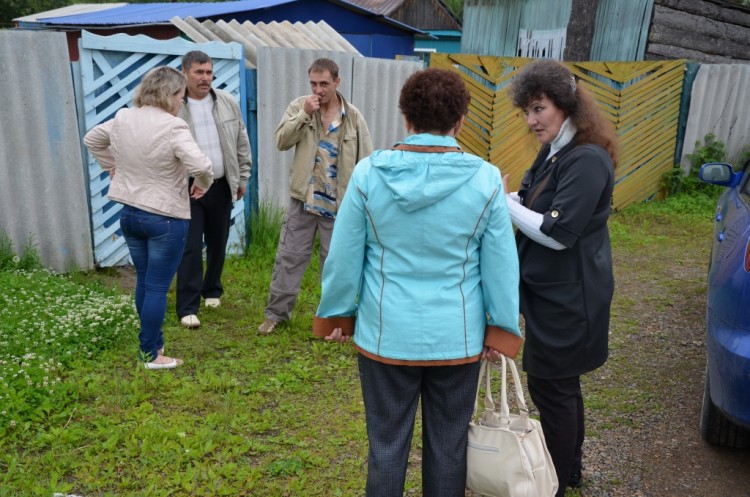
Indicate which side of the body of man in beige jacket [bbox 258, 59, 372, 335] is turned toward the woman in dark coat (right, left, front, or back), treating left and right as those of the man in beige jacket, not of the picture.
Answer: front

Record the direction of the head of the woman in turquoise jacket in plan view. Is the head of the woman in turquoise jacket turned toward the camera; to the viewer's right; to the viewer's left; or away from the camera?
away from the camera

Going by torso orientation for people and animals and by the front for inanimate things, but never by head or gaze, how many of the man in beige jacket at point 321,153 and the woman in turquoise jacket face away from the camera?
1

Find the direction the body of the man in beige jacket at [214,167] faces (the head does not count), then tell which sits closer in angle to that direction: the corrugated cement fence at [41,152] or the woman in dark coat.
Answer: the woman in dark coat

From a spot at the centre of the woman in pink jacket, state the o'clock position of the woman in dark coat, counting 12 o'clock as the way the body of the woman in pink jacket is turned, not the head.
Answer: The woman in dark coat is roughly at 3 o'clock from the woman in pink jacket.

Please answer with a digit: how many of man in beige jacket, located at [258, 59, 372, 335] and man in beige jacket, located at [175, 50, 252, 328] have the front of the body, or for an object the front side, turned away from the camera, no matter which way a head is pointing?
0

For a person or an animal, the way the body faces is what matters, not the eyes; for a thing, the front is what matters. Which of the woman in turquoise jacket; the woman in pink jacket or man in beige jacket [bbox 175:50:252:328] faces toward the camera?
the man in beige jacket

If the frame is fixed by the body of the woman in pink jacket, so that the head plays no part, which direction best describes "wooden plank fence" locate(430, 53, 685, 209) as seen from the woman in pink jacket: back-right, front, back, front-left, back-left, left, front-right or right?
front

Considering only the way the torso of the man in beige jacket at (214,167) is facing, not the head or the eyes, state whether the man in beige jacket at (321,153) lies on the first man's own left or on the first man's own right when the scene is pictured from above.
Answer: on the first man's own left

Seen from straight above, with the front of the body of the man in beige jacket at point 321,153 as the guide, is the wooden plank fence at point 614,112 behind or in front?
behind

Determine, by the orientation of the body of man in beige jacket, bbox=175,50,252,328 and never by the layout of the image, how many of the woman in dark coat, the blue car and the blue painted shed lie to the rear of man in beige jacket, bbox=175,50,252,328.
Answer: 1

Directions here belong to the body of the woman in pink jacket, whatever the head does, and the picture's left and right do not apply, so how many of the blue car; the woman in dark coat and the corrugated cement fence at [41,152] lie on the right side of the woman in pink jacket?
2

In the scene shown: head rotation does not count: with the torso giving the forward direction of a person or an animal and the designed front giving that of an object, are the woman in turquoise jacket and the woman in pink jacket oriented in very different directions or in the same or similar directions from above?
same or similar directions

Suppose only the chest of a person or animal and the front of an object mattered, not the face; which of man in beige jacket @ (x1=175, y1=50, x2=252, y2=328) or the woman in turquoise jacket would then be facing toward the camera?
the man in beige jacket

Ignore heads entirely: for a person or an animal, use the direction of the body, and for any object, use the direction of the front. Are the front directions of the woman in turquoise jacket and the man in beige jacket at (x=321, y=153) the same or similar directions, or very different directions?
very different directions

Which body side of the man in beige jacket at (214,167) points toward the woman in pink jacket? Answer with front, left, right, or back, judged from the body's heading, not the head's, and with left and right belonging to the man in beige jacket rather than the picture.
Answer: front

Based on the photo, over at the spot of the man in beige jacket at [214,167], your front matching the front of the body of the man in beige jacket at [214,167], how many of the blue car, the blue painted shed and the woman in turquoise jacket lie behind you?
1

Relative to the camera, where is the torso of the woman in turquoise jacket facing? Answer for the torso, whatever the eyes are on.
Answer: away from the camera

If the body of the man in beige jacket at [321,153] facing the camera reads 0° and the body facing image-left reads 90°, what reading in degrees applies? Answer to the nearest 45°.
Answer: approximately 0°

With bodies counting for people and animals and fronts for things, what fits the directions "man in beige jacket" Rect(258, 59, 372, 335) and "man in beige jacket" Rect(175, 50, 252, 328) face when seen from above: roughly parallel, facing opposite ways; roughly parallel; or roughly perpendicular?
roughly parallel

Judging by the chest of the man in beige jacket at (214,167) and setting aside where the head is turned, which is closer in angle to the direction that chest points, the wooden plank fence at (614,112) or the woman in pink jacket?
the woman in pink jacket
